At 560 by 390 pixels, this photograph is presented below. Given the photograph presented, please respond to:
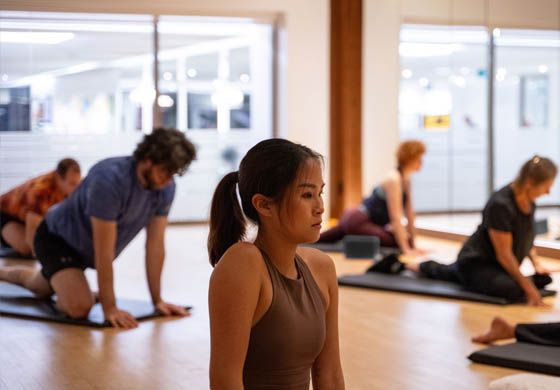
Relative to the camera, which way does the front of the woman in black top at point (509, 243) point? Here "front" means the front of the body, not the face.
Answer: to the viewer's right

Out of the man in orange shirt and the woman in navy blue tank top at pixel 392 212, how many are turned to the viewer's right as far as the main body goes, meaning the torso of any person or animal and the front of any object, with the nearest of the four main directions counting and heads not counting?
2

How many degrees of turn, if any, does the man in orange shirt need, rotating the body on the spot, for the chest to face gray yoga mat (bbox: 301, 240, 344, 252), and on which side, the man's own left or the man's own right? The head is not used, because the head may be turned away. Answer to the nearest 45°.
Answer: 0° — they already face it

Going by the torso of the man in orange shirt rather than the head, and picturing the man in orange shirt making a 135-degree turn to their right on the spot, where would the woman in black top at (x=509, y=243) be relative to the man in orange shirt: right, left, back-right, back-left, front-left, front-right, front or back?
left

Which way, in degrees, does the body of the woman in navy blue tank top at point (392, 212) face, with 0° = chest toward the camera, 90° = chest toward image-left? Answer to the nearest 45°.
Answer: approximately 270°

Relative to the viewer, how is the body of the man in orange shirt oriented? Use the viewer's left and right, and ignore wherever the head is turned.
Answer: facing to the right of the viewer

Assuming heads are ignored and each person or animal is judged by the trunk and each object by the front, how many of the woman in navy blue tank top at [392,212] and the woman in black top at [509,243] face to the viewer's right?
2

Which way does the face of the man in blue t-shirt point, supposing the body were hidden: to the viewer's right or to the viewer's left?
to the viewer's right

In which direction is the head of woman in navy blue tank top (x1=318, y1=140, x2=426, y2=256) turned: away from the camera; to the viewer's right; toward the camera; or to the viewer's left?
to the viewer's right

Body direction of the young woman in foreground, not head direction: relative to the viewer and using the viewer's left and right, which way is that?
facing the viewer and to the right of the viewer
